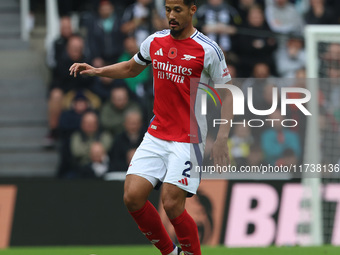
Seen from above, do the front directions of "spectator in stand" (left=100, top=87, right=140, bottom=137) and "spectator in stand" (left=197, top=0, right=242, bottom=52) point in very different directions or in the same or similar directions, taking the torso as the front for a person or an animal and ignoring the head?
same or similar directions

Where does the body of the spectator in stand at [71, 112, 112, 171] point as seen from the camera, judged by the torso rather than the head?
toward the camera

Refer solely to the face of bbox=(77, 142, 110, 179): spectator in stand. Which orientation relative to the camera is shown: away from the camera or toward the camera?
toward the camera

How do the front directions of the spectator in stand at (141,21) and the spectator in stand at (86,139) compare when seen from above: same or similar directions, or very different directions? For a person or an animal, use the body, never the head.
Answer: same or similar directions

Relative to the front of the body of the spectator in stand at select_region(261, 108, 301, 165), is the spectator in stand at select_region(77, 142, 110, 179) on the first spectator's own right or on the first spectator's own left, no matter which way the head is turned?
on the first spectator's own right

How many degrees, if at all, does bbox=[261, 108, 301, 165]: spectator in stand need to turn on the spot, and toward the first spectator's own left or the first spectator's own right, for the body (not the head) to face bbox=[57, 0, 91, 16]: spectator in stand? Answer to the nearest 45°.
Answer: approximately 135° to the first spectator's own right

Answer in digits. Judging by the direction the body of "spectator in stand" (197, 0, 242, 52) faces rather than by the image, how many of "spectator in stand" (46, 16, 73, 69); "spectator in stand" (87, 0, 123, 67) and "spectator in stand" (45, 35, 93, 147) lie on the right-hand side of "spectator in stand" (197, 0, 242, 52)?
3

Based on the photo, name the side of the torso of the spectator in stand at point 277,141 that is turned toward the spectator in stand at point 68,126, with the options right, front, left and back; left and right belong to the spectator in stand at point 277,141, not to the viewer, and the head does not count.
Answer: right

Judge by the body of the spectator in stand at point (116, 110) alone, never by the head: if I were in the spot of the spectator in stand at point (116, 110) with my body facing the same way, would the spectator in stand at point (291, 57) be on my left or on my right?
on my left

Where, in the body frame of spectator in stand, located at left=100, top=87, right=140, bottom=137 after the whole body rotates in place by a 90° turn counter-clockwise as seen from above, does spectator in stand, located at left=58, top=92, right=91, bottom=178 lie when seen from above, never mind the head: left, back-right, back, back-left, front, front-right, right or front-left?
back

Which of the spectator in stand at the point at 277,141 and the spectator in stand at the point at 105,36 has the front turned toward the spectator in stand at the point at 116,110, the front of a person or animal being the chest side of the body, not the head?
the spectator in stand at the point at 105,36

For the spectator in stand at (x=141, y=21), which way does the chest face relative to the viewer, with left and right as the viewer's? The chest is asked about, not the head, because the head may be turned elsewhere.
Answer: facing the viewer

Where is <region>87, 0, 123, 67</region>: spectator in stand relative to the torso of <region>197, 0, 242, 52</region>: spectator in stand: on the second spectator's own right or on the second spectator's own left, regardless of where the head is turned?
on the second spectator's own right

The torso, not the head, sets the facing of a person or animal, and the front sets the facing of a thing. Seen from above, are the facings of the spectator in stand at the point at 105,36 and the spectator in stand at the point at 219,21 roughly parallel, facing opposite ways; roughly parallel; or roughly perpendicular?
roughly parallel

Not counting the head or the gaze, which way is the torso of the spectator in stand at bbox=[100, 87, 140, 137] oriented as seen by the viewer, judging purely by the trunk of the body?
toward the camera

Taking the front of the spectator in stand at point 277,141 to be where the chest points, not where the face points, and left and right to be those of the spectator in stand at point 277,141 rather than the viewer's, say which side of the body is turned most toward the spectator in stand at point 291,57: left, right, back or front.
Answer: back
